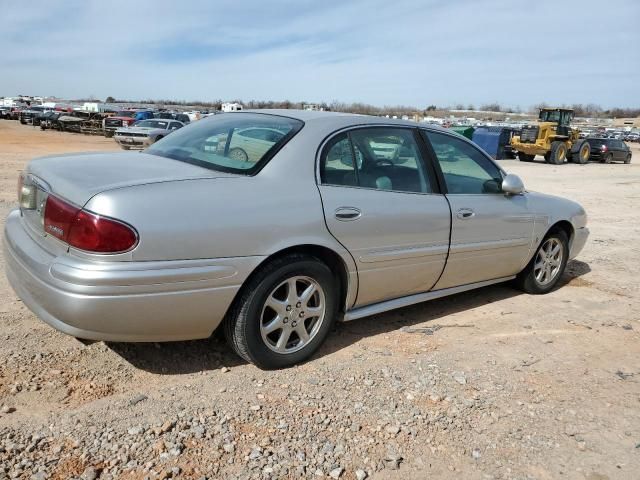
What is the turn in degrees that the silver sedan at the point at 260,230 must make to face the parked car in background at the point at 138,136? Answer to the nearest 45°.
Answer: approximately 45° to its left

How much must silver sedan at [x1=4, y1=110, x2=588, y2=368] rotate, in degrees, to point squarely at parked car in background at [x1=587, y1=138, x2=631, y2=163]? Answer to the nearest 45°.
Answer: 0° — it already faces it

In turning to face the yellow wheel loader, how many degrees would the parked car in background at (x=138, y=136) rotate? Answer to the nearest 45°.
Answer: approximately 135° to its left

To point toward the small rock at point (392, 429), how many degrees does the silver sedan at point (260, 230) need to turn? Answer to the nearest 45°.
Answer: approximately 90° to its right

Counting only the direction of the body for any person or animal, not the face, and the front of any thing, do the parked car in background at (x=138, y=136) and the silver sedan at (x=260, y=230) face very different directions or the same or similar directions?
very different directions

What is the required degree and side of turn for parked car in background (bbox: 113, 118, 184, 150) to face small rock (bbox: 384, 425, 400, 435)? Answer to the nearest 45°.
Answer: approximately 45° to its left

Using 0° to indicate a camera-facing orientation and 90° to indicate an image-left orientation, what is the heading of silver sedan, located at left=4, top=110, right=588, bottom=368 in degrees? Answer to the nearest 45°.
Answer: approximately 225°
